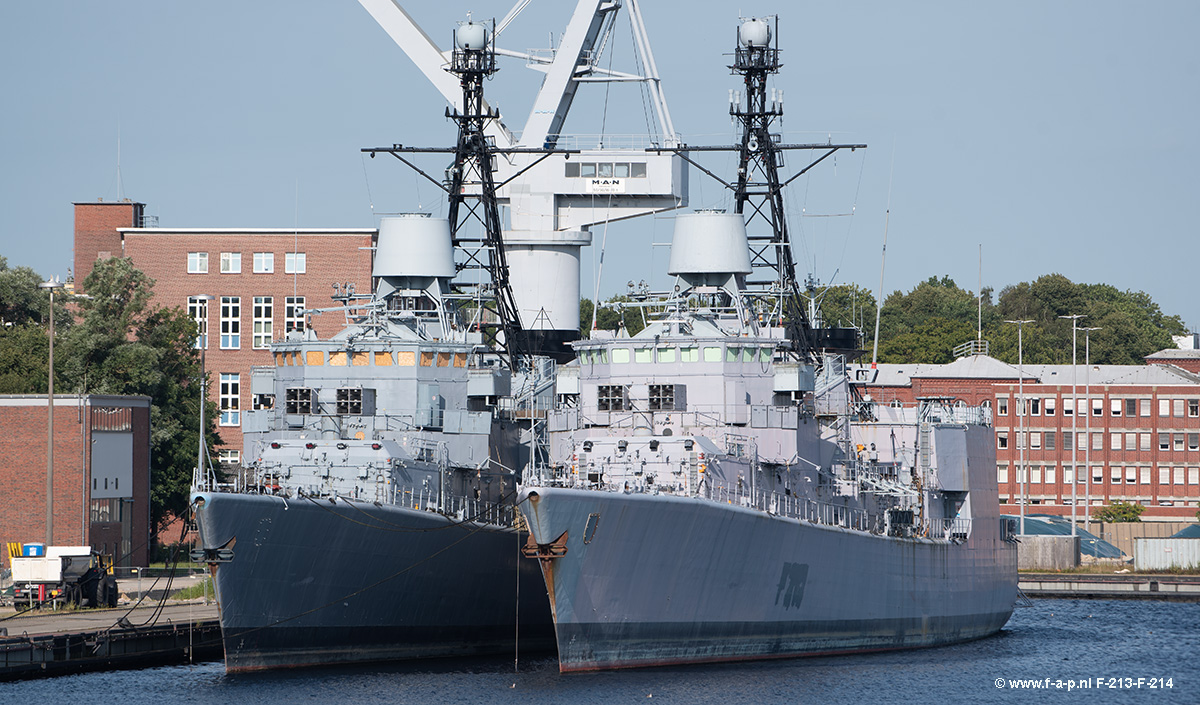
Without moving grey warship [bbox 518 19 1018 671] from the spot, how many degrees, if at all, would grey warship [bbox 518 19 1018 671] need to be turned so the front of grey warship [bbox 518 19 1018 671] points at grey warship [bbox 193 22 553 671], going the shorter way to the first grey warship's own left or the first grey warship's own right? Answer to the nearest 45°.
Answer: approximately 45° to the first grey warship's own right

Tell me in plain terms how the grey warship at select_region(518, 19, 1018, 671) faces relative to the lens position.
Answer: facing the viewer and to the left of the viewer

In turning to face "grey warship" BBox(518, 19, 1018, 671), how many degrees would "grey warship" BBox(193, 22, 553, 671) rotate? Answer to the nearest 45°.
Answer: approximately 135° to its left

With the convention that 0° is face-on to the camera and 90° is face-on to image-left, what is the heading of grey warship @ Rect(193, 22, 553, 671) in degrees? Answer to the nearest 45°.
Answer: approximately 45°

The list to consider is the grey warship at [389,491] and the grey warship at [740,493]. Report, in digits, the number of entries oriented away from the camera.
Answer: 0

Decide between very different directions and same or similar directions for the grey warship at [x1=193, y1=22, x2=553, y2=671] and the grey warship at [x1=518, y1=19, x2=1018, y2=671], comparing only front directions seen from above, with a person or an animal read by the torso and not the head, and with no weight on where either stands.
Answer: same or similar directions
